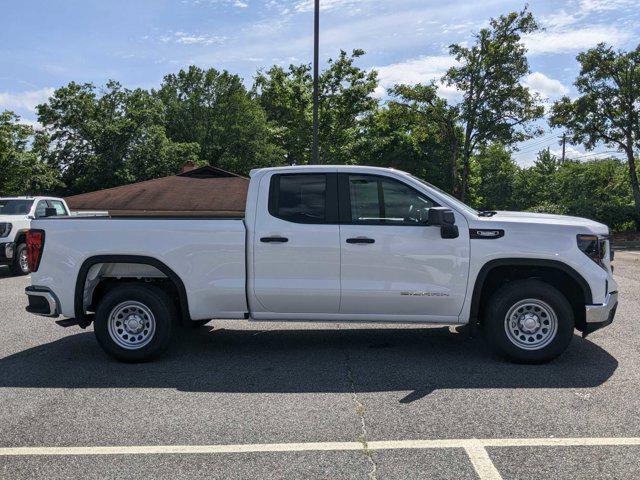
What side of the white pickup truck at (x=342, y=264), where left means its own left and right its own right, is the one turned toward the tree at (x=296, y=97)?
left

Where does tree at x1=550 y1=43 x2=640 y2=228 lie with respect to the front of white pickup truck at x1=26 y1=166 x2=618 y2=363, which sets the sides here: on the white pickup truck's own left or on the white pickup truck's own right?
on the white pickup truck's own left

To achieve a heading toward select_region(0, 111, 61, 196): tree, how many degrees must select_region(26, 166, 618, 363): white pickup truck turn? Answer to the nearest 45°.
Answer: approximately 135° to its left

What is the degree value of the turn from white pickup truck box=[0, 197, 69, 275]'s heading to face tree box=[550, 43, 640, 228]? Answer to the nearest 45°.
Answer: approximately 135° to its left

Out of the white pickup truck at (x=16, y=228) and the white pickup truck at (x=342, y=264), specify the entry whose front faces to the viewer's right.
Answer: the white pickup truck at (x=342, y=264)

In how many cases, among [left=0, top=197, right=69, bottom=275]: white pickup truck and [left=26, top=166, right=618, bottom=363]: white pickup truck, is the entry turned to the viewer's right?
1

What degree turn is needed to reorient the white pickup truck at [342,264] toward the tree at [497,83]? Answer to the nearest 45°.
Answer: approximately 90° to its left

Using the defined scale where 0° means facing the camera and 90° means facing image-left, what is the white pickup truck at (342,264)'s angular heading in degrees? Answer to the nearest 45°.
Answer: approximately 270°

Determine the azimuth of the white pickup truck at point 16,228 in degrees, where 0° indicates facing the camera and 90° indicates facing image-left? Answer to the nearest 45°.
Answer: approximately 45°

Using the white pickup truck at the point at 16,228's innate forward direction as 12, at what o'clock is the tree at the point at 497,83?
The tree is roughly at 7 o'clock from the white pickup truck.

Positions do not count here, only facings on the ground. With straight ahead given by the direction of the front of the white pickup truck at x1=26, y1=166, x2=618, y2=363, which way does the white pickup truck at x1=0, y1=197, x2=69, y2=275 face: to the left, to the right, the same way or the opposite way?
to the right

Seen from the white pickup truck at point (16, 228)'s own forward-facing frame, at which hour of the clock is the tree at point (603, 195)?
The tree is roughly at 7 o'clock from the white pickup truck.

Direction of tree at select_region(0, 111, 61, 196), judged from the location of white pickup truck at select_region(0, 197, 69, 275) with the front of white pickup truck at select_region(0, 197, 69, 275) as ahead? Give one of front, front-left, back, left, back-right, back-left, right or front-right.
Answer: back-right
